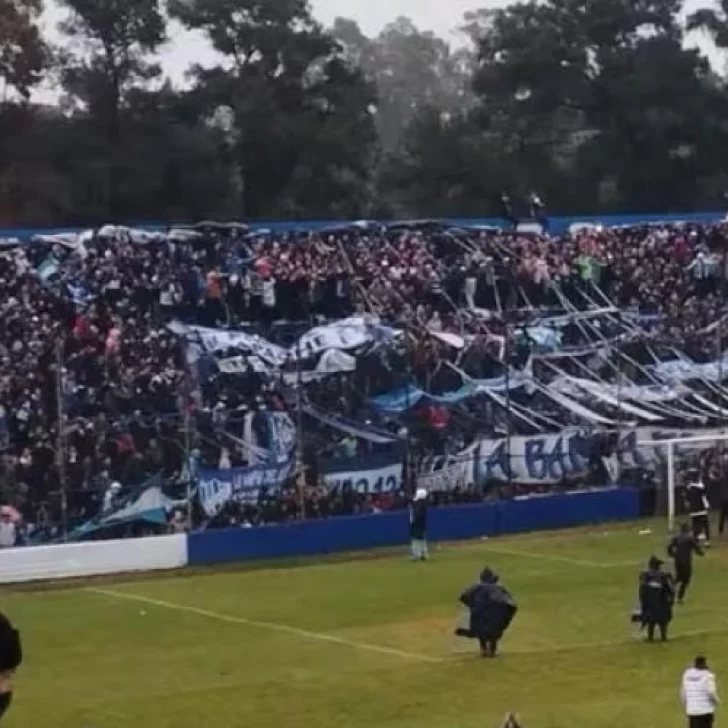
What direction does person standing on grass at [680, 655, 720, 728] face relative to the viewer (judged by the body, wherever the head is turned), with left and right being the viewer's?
facing away from the viewer

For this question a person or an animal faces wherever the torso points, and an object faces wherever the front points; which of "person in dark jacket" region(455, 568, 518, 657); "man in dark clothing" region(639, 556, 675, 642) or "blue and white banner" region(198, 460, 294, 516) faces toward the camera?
the blue and white banner

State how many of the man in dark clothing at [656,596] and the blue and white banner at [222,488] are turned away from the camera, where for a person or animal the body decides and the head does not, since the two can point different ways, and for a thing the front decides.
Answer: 1

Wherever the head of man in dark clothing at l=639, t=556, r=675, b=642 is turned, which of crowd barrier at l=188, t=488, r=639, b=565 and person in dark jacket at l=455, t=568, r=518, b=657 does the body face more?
the crowd barrier

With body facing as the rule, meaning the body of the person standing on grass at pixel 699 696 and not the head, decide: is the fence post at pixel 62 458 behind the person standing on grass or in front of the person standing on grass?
in front

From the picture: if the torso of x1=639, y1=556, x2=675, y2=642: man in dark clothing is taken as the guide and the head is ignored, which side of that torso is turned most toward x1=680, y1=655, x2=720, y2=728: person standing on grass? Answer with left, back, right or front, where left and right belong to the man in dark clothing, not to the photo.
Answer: back
